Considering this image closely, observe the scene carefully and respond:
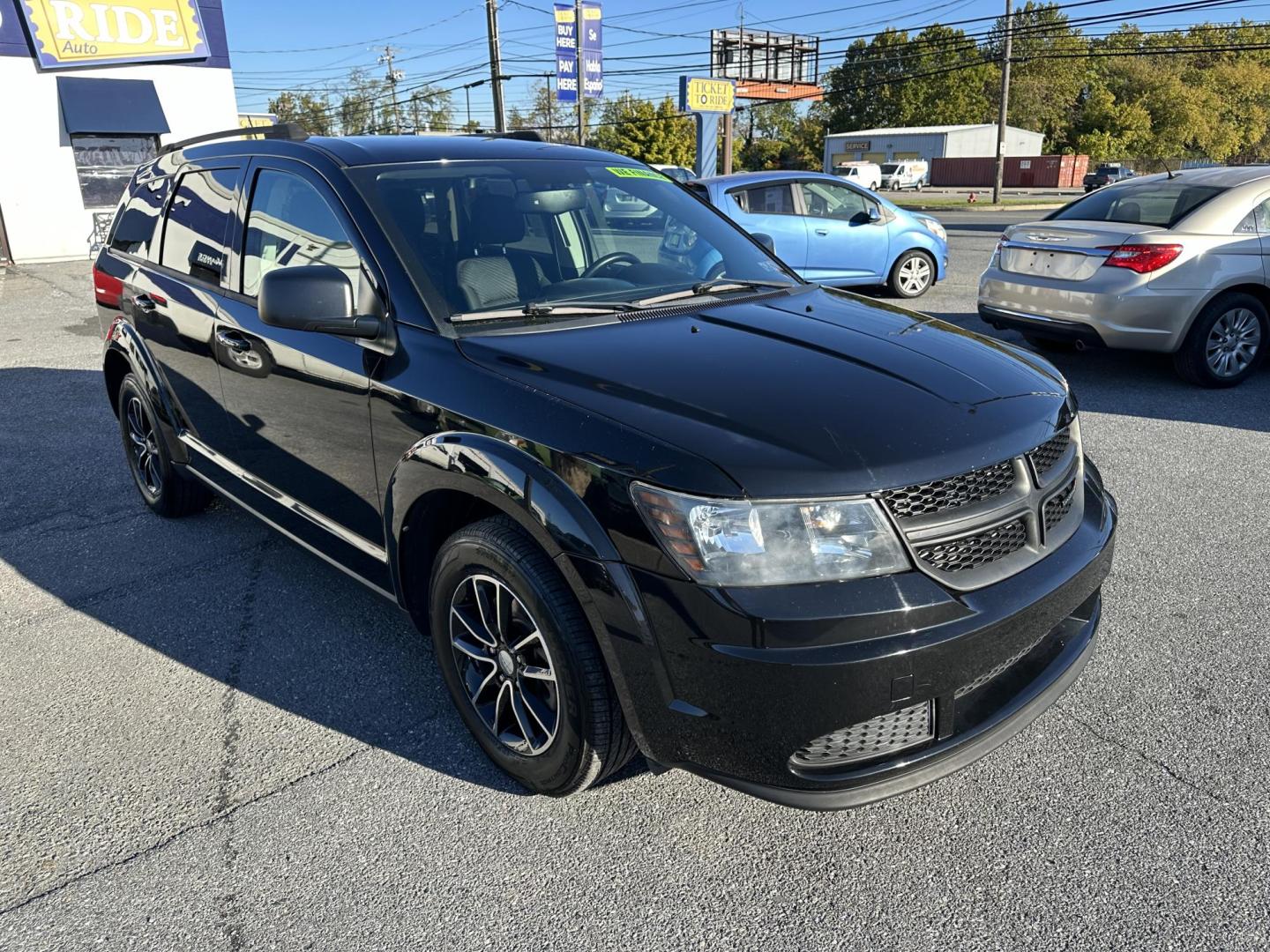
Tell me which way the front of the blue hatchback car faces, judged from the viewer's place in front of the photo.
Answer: facing to the right of the viewer

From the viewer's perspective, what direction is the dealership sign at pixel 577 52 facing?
toward the camera

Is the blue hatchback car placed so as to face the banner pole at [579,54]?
no

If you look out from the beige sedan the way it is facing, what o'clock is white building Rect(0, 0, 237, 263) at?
The white building is roughly at 8 o'clock from the beige sedan.

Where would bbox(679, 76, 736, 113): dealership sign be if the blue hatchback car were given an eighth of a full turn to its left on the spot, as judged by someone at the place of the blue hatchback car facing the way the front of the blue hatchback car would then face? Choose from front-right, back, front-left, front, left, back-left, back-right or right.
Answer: front-left

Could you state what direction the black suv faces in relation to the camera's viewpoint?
facing the viewer and to the right of the viewer

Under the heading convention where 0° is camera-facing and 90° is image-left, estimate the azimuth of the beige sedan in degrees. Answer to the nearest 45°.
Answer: approximately 225°

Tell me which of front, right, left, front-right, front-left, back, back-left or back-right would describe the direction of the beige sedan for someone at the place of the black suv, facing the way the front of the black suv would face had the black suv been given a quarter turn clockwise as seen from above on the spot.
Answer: back

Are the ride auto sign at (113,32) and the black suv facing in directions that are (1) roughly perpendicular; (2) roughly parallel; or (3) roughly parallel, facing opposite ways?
roughly parallel

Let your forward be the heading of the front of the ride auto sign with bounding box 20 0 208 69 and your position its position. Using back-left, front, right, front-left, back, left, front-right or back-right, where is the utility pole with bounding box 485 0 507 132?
back-left

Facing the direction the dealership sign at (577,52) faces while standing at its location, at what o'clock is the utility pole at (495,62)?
The utility pole is roughly at 4 o'clock from the dealership sign.

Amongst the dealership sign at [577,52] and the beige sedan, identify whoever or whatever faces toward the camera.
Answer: the dealership sign

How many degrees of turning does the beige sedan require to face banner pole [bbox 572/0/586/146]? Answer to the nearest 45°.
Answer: approximately 90° to its left

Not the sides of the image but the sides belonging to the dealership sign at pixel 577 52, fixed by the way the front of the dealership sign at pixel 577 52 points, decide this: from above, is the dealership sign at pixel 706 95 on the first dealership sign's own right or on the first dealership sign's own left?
on the first dealership sign's own left

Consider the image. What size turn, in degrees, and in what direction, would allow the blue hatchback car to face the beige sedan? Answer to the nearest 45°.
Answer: approximately 45° to its right

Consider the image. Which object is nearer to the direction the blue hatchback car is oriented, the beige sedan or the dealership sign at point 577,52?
the beige sedan

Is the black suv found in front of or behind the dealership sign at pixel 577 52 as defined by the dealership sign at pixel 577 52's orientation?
in front

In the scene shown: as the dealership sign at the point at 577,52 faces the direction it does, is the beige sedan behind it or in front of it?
in front
